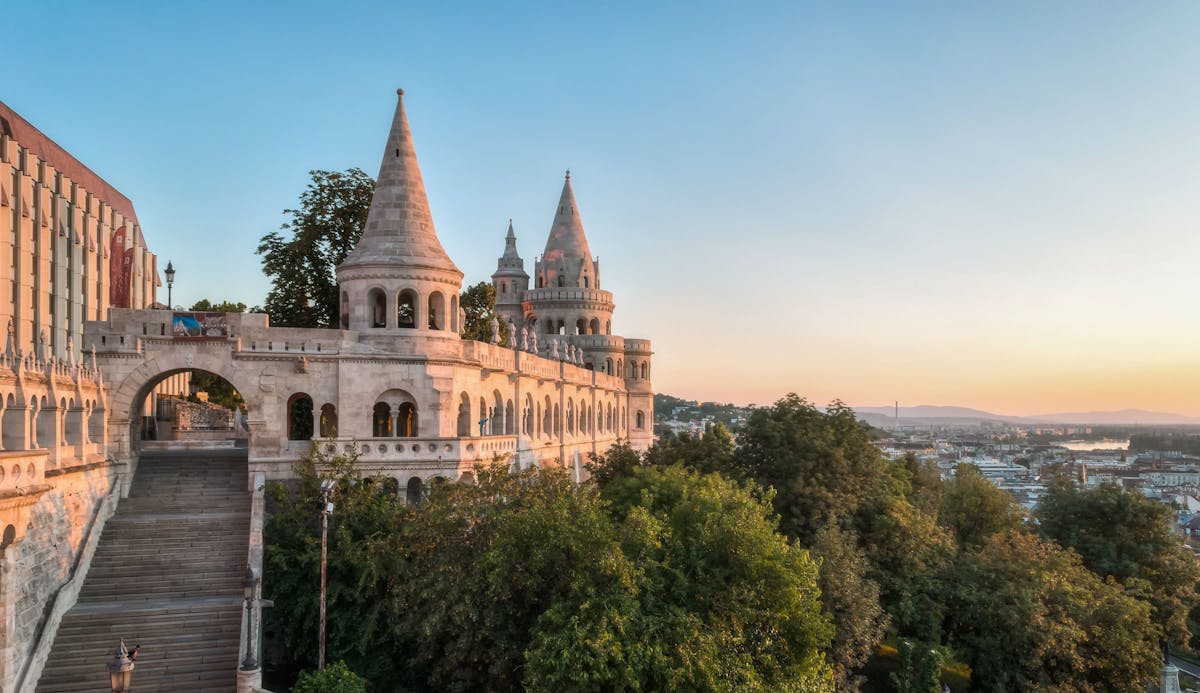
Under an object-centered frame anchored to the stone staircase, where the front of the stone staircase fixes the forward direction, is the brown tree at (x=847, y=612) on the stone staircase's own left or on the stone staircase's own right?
on the stone staircase's own left

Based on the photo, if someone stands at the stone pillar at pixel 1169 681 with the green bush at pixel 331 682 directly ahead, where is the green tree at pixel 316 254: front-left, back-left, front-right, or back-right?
front-right

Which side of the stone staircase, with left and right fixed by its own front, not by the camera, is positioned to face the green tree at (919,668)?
left

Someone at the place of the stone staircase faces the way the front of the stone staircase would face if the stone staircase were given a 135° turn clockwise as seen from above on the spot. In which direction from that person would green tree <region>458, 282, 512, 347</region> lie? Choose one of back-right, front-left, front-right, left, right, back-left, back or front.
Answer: right

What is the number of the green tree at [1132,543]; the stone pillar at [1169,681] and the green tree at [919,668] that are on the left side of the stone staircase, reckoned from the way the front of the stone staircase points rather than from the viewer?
3

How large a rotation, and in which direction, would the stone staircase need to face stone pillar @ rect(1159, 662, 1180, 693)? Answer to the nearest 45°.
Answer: approximately 90° to its left

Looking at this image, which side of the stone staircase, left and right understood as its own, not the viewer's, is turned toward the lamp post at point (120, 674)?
front

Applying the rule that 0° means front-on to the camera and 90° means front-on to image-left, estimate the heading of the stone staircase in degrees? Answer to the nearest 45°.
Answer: approximately 0°

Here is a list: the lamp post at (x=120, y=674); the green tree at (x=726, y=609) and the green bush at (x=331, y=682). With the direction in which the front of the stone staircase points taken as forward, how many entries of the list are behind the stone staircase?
0

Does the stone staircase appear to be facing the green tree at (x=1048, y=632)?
no

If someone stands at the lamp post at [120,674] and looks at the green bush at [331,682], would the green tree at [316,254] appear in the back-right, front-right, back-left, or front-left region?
front-left

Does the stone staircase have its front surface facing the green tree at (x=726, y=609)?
no

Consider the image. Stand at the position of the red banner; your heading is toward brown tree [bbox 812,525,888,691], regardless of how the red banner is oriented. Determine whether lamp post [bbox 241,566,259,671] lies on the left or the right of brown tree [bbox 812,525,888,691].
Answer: right

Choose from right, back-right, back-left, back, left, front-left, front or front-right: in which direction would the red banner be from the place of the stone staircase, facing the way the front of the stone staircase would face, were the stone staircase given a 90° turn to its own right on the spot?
right
